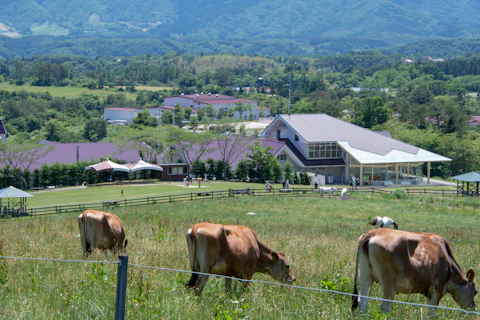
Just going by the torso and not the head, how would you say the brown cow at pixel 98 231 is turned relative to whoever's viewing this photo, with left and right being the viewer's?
facing away from the viewer and to the right of the viewer

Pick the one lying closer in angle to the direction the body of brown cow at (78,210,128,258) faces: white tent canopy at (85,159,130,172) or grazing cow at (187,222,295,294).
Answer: the white tent canopy

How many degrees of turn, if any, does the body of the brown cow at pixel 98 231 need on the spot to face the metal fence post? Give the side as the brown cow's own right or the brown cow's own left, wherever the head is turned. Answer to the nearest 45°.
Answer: approximately 135° to the brown cow's own right

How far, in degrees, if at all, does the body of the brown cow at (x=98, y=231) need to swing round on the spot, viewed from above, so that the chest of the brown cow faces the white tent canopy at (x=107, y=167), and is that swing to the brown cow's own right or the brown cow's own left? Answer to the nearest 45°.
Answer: approximately 45° to the brown cow's own left

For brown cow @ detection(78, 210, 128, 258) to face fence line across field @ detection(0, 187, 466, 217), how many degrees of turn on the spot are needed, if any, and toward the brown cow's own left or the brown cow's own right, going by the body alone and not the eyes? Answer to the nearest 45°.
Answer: approximately 45° to the brown cow's own left

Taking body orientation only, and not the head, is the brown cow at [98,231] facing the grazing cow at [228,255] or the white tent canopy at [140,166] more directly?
the white tent canopy

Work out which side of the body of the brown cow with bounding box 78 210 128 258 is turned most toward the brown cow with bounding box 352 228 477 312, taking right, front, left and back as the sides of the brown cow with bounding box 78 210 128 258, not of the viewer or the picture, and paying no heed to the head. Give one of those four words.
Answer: right

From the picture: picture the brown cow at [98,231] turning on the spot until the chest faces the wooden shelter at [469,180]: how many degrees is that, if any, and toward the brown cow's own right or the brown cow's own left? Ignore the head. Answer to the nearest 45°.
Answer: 0° — it already faces it

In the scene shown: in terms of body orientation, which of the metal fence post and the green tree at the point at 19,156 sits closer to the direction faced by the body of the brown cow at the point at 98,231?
the green tree

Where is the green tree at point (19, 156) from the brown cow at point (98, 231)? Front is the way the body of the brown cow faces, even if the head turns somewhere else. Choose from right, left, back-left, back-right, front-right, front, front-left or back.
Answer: front-left
